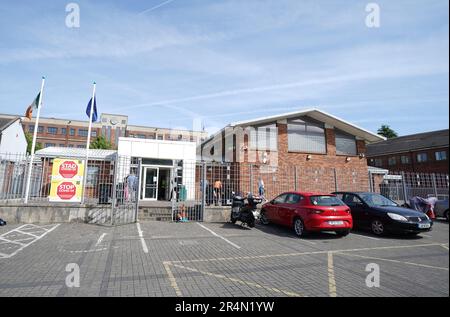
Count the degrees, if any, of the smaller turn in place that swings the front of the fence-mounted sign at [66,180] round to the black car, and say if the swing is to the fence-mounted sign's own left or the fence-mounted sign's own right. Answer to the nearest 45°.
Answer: approximately 45° to the fence-mounted sign's own left

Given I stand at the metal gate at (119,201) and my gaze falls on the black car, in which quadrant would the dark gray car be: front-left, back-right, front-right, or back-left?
front-left

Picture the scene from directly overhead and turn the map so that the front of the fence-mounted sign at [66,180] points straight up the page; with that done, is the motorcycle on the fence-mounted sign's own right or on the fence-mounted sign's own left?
on the fence-mounted sign's own left

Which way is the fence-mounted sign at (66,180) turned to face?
toward the camera

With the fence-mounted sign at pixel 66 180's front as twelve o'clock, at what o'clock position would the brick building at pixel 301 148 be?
The brick building is roughly at 9 o'clock from the fence-mounted sign.

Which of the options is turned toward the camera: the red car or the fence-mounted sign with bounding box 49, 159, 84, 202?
the fence-mounted sign

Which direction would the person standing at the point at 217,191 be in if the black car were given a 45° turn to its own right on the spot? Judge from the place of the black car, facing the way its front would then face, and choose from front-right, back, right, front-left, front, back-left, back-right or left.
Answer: right

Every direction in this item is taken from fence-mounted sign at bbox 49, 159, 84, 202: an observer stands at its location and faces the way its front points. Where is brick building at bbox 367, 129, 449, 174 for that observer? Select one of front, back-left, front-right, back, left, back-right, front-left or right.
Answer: left

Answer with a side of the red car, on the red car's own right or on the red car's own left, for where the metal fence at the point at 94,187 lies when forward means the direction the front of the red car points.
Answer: on the red car's own left

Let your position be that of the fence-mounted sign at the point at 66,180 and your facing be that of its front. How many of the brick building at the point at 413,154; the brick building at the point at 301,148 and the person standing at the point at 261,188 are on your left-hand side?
3

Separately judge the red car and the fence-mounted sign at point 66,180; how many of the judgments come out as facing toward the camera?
1

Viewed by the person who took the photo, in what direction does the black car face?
facing the viewer and to the right of the viewer

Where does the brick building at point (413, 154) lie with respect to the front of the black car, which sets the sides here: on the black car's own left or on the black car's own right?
on the black car's own left

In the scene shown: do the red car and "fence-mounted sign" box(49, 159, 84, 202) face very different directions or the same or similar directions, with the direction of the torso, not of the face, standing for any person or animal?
very different directions
